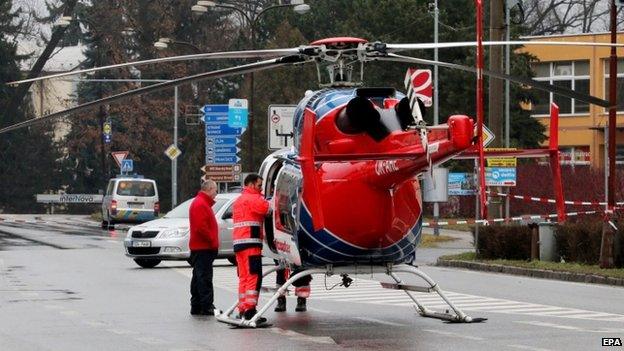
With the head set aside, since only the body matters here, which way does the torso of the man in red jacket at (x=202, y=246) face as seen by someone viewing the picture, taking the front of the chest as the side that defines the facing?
to the viewer's right

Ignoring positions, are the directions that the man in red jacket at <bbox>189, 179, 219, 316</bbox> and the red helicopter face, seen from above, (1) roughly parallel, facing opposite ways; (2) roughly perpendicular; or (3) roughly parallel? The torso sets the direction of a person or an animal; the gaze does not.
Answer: roughly perpendicular

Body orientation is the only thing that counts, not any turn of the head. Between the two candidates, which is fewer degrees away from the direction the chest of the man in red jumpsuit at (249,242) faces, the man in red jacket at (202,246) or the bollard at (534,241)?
the bollard

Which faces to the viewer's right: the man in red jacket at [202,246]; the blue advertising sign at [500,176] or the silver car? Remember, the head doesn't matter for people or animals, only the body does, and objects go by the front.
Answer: the man in red jacket

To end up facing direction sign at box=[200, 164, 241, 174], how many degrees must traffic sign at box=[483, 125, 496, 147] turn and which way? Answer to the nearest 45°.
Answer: approximately 135° to its right

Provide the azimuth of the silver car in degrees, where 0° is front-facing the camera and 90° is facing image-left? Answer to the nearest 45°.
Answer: approximately 45°

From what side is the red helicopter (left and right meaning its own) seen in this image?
back

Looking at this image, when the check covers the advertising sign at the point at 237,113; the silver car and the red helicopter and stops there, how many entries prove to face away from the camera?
1

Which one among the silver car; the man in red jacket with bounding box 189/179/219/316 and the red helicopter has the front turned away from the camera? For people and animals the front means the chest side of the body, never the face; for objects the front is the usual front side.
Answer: the red helicopter

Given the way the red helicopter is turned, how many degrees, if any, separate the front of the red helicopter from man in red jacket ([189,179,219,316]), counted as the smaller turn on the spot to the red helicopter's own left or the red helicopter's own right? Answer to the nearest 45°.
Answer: approximately 45° to the red helicopter's own left

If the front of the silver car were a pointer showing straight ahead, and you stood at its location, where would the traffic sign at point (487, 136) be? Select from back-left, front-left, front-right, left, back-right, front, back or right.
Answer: back-left

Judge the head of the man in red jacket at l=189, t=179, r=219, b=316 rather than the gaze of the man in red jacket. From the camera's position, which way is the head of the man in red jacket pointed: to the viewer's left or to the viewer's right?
to the viewer's right
